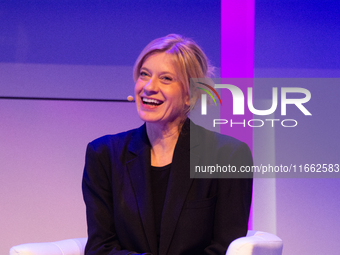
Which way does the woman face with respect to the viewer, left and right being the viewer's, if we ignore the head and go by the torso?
facing the viewer

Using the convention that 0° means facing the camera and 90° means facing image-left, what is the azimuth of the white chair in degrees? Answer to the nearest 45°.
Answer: approximately 0°
